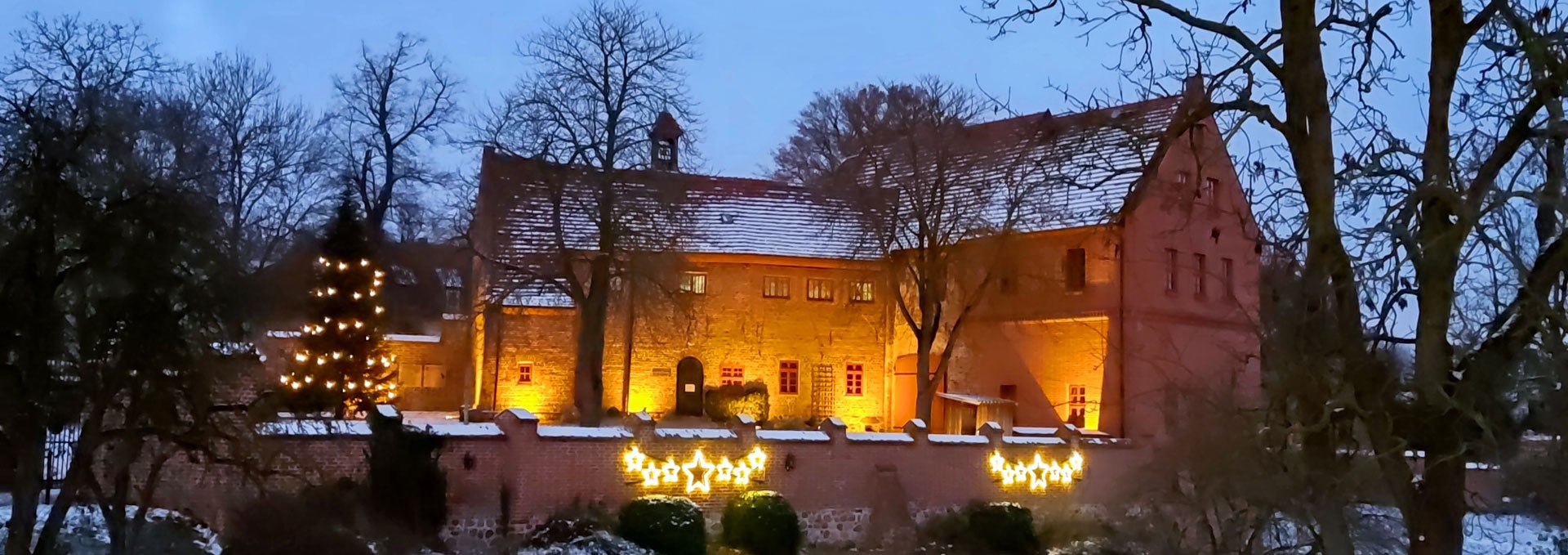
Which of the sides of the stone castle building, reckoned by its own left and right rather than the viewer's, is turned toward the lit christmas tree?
right

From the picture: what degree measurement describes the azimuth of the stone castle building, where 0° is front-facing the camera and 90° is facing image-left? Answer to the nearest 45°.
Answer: approximately 0°

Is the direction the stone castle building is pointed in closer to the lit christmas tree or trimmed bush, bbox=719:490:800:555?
the trimmed bush

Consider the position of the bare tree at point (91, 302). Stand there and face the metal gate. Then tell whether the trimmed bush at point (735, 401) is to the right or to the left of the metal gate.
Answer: right

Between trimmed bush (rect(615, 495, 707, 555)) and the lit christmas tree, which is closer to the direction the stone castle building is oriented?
the trimmed bush

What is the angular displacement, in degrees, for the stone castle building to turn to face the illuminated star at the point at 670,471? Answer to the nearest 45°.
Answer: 0° — it already faces it

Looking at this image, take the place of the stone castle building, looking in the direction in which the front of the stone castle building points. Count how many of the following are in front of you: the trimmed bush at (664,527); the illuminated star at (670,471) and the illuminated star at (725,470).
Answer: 3

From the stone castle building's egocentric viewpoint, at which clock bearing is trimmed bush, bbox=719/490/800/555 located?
The trimmed bush is roughly at 12 o'clock from the stone castle building.

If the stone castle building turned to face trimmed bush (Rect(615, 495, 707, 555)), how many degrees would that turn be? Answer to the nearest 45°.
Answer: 0° — it already faces it
